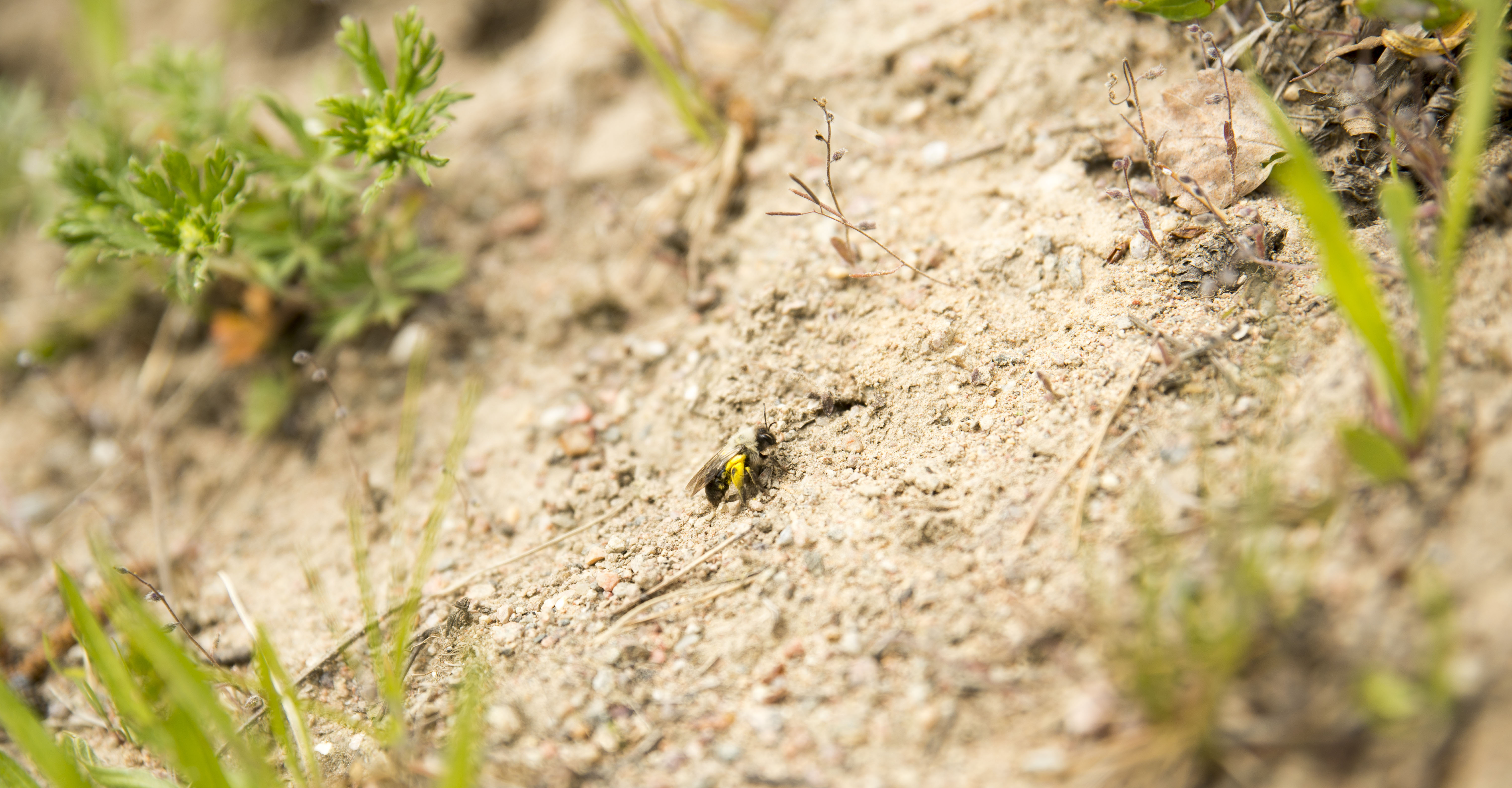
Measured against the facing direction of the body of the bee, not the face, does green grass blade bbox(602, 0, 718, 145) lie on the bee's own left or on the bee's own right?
on the bee's own left

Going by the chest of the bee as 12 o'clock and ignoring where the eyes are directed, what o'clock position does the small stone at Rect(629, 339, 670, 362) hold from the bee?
The small stone is roughly at 9 o'clock from the bee.

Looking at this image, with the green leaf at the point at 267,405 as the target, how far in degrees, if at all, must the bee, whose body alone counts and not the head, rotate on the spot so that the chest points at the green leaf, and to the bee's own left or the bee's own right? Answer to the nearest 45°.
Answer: approximately 135° to the bee's own left

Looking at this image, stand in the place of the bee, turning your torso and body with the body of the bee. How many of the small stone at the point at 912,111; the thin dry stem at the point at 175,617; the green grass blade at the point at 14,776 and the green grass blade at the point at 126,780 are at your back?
3

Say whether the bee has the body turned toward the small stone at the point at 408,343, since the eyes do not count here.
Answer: no

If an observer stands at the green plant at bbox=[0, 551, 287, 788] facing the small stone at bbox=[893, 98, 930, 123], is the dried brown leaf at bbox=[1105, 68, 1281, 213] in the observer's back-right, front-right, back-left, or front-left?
front-right

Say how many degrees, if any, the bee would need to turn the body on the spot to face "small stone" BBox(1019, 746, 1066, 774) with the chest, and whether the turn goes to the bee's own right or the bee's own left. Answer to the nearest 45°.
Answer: approximately 90° to the bee's own right

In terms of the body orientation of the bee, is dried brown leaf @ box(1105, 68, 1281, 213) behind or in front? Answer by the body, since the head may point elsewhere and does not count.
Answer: in front

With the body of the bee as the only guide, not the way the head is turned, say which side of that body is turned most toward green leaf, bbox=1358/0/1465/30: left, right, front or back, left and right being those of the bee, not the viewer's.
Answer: front

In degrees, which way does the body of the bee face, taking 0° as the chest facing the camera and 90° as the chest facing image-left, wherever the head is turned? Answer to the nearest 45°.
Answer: approximately 270°

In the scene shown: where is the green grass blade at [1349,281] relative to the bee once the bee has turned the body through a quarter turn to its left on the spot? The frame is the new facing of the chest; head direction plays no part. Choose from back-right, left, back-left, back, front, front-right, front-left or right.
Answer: back-right

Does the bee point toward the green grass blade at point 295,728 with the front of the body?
no

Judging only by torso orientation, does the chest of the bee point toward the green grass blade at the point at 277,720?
no

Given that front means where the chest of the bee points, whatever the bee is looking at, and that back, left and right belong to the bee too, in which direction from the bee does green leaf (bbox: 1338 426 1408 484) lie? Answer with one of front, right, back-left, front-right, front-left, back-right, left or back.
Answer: front-right

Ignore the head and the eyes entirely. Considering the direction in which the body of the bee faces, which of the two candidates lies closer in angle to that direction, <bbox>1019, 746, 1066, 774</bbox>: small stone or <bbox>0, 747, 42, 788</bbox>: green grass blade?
the small stone
